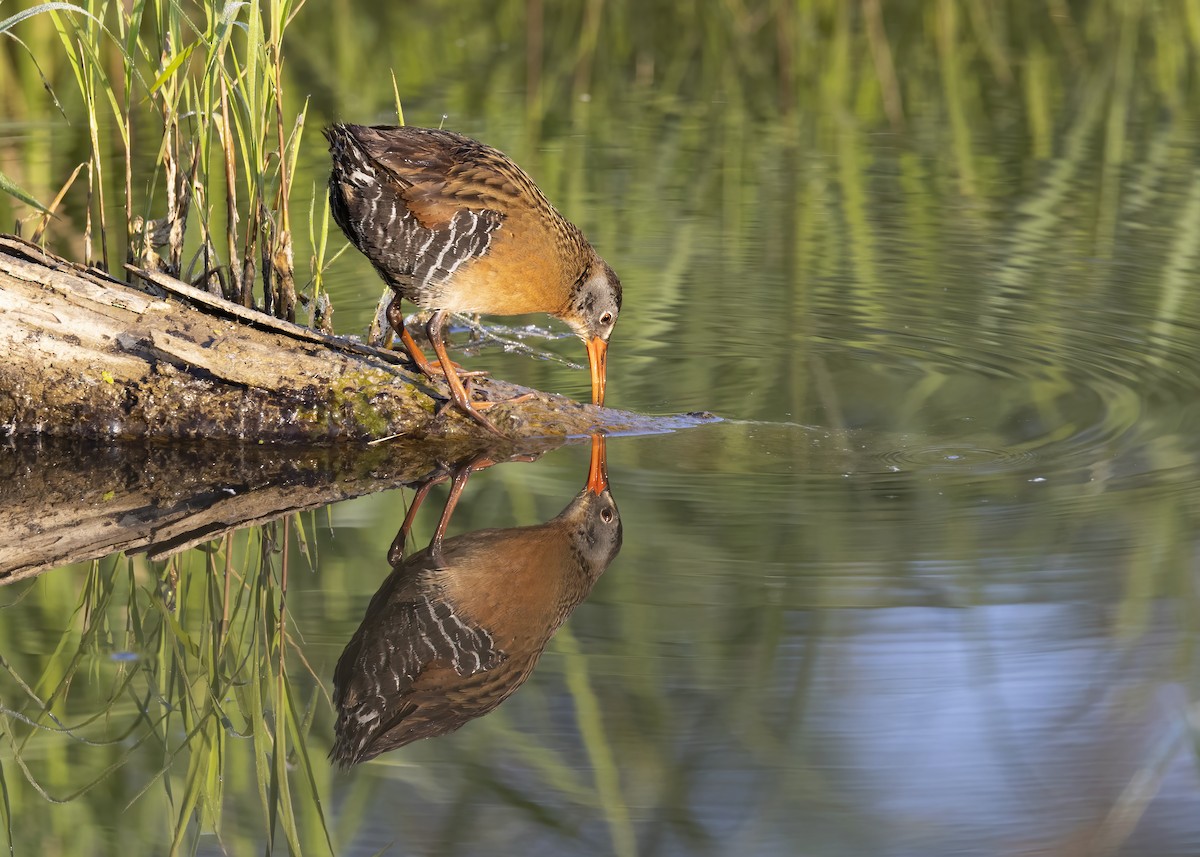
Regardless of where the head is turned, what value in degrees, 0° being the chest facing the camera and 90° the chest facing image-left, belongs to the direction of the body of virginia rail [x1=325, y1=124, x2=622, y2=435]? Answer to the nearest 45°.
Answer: approximately 270°
